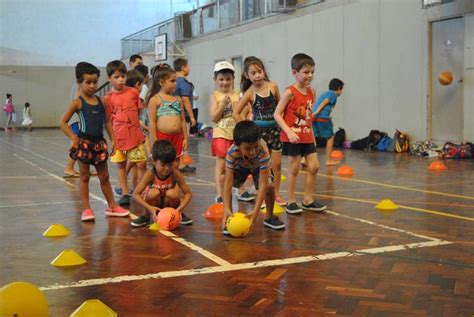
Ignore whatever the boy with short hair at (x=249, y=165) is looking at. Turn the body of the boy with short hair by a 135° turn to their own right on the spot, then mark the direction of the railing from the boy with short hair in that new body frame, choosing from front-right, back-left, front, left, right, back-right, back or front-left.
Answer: front-right

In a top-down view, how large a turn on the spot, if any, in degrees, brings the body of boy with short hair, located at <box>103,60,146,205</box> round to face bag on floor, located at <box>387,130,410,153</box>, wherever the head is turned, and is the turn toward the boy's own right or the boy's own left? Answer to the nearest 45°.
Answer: approximately 135° to the boy's own left

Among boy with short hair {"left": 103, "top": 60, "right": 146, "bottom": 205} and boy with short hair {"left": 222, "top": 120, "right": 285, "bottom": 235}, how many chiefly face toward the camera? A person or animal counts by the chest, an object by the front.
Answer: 2

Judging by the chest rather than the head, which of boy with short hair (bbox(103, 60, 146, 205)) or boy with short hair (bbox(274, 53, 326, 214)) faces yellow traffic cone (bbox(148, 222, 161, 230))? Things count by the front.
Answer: boy with short hair (bbox(103, 60, 146, 205))

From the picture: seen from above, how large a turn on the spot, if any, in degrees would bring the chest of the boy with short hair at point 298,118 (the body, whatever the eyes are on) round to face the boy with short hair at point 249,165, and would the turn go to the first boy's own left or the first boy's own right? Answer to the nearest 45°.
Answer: approximately 45° to the first boy's own right

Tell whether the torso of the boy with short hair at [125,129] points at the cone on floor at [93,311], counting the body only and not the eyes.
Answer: yes

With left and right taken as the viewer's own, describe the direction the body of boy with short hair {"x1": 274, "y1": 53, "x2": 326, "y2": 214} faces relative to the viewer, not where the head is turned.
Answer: facing the viewer and to the right of the viewer

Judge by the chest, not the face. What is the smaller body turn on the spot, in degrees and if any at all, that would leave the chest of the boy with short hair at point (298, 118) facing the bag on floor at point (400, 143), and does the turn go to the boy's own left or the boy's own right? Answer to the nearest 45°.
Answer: approximately 135° to the boy's own left

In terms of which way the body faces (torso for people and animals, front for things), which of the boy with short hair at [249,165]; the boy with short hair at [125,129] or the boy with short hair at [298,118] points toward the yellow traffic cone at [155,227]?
the boy with short hair at [125,129]

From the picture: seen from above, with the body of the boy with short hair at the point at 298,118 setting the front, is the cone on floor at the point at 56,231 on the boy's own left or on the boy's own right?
on the boy's own right

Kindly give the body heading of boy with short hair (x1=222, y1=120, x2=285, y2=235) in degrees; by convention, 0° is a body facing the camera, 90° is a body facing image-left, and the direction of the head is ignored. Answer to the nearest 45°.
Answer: approximately 0°

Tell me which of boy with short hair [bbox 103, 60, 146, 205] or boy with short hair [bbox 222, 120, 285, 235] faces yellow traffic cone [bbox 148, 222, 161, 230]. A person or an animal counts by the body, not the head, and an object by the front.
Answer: boy with short hair [bbox 103, 60, 146, 205]

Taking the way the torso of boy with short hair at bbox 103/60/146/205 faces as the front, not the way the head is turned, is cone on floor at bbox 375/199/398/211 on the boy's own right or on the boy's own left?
on the boy's own left
